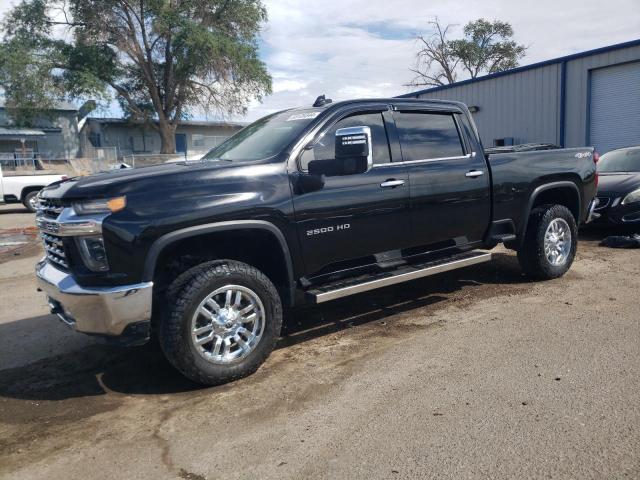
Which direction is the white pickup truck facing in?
to the viewer's left

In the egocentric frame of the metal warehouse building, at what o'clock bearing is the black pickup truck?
The black pickup truck is roughly at 11 o'clock from the metal warehouse building.

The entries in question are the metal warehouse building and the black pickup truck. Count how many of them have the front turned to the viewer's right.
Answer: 0

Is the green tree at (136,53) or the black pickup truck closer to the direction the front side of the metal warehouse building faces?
the black pickup truck

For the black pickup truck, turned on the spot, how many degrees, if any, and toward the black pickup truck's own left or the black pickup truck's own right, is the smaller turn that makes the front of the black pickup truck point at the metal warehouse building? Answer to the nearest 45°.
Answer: approximately 180°

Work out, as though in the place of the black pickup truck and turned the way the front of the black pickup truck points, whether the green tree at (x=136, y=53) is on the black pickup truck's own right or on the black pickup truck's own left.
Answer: on the black pickup truck's own right

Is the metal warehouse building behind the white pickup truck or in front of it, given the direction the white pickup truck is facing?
behind

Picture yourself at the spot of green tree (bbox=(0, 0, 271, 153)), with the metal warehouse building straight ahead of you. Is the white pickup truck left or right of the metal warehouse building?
right

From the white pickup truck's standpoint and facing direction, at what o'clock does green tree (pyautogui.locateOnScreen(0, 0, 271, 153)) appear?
The green tree is roughly at 4 o'clock from the white pickup truck.

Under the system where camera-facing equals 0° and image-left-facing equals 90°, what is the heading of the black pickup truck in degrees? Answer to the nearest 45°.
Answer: approximately 45°

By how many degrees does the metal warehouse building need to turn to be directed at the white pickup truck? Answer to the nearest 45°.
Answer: approximately 45° to its right

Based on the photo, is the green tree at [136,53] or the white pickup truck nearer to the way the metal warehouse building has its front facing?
the white pickup truck

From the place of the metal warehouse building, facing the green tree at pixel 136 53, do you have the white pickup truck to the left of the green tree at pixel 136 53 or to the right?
left

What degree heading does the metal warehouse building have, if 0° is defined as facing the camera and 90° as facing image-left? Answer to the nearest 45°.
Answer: approximately 45°

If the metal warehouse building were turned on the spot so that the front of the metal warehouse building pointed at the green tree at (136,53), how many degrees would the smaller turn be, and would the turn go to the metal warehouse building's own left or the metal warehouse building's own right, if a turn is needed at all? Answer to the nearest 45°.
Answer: approximately 45° to the metal warehouse building's own right
